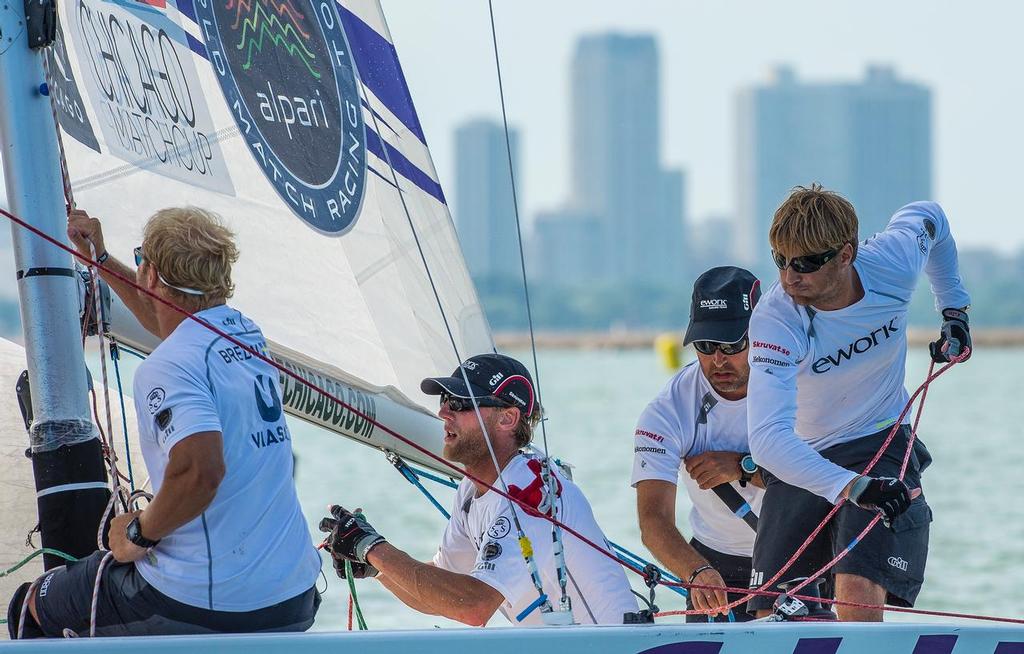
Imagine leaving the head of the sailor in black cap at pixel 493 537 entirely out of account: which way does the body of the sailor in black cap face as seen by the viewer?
to the viewer's left

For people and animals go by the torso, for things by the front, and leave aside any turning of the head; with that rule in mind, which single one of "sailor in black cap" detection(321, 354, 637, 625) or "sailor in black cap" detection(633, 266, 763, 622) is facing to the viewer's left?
"sailor in black cap" detection(321, 354, 637, 625)

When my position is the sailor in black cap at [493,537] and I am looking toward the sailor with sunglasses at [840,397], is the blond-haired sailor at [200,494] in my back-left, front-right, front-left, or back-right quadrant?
back-right

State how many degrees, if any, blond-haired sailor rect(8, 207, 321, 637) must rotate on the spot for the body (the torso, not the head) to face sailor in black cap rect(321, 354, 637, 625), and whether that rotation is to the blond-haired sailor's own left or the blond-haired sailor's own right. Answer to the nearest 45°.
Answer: approximately 90° to the blond-haired sailor's own right

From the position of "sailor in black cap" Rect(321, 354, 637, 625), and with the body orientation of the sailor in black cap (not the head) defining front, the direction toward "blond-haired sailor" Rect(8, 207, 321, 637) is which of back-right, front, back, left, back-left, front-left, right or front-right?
front-left

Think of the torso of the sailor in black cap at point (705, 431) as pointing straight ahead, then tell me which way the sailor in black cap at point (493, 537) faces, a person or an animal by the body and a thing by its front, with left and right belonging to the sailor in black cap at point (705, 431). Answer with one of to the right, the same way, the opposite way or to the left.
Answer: to the right

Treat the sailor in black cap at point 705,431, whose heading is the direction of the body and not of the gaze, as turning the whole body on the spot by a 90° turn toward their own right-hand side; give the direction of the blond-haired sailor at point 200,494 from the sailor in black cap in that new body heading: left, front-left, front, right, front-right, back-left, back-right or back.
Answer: front-left

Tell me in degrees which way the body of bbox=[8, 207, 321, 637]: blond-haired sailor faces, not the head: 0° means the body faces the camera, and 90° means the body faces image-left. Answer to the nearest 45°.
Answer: approximately 135°

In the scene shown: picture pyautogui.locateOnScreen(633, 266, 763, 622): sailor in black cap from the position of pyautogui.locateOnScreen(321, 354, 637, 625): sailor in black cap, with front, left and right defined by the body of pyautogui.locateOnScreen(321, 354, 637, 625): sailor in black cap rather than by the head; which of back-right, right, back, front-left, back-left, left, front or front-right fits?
back-right

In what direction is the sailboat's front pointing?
to the viewer's left
